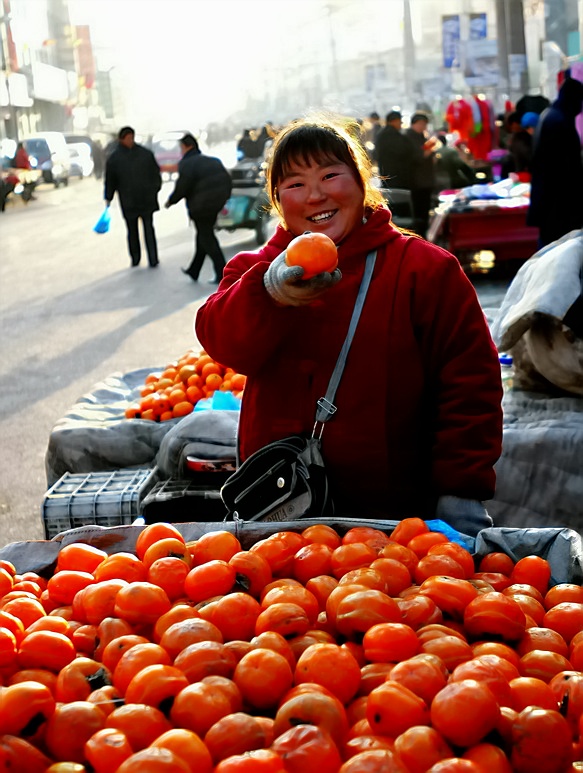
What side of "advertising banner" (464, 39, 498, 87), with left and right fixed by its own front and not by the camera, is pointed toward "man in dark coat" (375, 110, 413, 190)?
front

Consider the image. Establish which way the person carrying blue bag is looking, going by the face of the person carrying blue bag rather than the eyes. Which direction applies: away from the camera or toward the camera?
toward the camera

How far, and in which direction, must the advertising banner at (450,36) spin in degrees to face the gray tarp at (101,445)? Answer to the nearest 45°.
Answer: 0° — it already faces it

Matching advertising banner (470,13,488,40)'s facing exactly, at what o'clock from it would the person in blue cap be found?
The person in blue cap is roughly at 12 o'clock from the advertising banner.

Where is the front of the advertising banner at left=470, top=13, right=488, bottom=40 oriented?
toward the camera

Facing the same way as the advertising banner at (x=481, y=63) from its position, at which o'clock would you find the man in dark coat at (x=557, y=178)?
The man in dark coat is roughly at 12 o'clock from the advertising banner.

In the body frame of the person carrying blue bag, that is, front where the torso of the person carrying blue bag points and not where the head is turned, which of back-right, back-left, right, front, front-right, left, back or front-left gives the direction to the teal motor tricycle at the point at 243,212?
back-left

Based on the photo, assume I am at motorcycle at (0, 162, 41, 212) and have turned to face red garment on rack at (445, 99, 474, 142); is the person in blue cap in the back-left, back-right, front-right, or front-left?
front-right

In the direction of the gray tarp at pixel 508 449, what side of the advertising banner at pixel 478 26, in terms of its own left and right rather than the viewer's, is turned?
front

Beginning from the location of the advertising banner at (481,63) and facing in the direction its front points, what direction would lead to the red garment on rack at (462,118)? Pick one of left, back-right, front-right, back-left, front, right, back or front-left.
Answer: front

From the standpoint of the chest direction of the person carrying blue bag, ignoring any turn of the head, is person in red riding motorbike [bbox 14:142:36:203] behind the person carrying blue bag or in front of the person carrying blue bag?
behind

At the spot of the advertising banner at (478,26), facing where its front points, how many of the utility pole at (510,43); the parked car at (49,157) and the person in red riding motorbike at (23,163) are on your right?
2

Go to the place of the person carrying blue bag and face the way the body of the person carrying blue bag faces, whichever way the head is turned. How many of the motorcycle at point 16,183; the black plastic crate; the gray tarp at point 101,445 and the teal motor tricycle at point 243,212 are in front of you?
2

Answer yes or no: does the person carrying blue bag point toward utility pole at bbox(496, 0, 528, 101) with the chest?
no

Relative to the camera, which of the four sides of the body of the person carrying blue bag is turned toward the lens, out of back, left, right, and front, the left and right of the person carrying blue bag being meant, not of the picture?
front

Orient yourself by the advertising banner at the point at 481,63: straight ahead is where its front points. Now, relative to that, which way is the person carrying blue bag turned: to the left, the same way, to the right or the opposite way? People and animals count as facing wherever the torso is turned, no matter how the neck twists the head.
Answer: the same way

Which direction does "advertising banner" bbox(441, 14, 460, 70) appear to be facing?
toward the camera

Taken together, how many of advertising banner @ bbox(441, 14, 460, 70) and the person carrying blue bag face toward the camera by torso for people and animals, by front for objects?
2

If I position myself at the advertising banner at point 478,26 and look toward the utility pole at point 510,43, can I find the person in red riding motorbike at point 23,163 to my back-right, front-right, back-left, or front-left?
back-right
